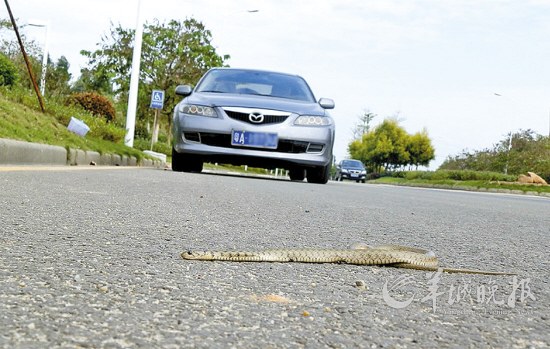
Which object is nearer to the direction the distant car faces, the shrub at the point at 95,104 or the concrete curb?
the concrete curb

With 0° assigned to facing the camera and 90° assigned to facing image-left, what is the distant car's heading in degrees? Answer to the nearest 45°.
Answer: approximately 0°

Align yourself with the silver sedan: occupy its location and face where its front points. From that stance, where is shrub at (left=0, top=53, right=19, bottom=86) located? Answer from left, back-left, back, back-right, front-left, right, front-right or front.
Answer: back-right

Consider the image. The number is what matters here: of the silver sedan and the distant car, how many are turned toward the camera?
2

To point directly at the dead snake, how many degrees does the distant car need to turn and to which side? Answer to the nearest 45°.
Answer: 0° — it already faces it

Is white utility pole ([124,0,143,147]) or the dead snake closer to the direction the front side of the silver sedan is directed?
the dead snake

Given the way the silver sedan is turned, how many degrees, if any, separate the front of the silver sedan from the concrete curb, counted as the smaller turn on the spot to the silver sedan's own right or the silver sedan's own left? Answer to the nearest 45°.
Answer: approximately 90° to the silver sedan's own right

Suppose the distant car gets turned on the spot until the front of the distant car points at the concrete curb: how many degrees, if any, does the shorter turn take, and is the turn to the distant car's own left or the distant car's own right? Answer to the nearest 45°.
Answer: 0° — it already faces it

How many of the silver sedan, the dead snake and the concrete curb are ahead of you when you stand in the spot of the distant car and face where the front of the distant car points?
3

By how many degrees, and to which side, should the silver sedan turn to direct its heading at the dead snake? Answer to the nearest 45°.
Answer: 0° — it already faces it
